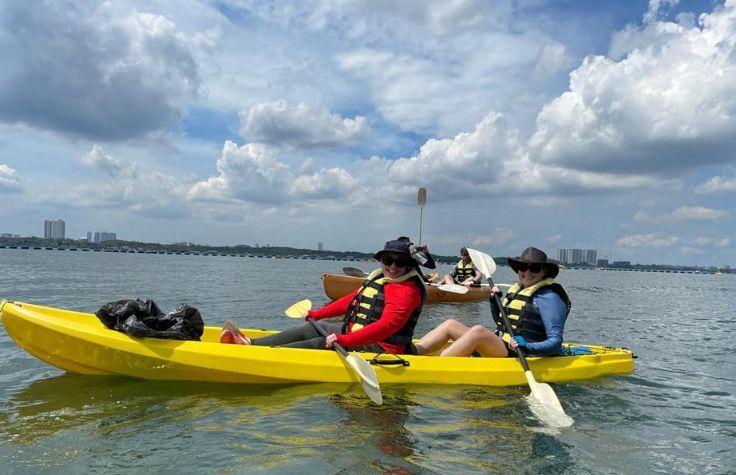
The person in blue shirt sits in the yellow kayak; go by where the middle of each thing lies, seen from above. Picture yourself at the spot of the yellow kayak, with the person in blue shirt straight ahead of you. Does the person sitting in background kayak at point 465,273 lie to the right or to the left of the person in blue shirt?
left

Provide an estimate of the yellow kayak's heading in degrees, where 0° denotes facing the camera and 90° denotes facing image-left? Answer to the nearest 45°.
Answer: approximately 90°

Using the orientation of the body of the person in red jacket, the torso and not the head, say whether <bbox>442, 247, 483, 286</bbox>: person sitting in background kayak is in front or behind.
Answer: behind

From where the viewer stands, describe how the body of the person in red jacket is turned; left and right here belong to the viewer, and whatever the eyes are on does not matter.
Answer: facing the viewer and to the left of the viewer

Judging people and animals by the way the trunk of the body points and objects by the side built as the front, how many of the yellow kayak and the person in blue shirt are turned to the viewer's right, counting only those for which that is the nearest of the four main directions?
0

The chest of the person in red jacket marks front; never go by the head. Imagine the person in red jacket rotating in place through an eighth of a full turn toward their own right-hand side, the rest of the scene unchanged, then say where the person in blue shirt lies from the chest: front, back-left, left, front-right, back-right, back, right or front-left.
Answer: back

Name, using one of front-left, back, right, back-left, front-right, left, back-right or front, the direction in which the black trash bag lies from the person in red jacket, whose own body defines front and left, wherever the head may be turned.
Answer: front-right

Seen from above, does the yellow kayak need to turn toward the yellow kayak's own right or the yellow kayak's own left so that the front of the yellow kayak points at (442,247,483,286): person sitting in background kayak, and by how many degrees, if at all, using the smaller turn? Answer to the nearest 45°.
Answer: approximately 135° to the yellow kayak's own right

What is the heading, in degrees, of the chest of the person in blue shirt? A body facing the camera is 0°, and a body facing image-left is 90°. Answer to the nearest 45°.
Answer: approximately 45°
